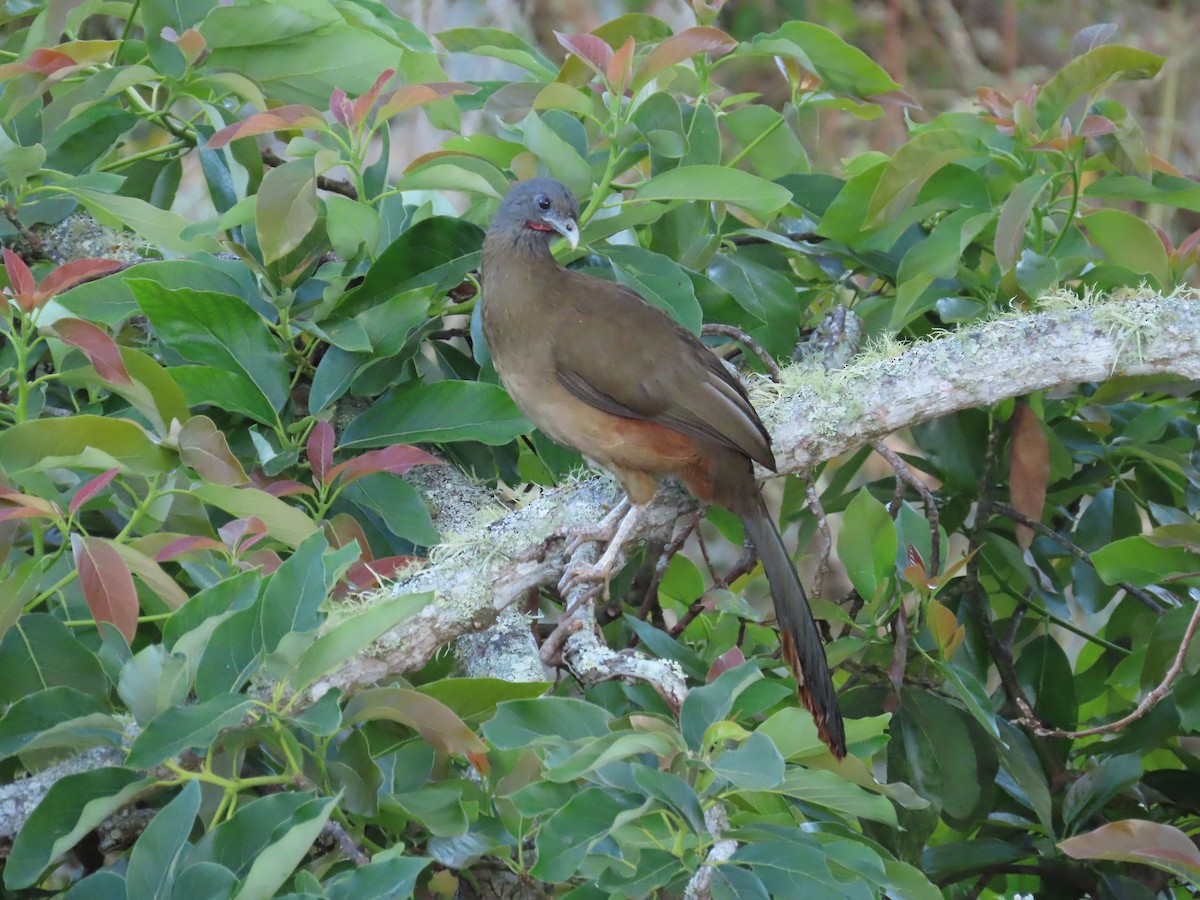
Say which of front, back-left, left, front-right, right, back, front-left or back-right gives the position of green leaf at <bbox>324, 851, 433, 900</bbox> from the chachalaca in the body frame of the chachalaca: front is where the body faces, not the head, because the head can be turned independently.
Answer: left

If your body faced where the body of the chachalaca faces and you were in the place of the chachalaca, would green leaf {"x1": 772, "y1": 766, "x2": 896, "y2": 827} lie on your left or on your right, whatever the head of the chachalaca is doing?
on your left

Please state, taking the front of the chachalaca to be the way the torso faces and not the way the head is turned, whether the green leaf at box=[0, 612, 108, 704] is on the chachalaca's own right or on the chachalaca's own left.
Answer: on the chachalaca's own left

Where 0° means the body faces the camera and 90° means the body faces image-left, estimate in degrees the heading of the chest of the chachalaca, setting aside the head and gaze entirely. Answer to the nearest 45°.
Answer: approximately 90°

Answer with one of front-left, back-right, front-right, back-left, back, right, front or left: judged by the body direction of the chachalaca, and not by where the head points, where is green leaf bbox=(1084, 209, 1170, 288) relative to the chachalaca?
back

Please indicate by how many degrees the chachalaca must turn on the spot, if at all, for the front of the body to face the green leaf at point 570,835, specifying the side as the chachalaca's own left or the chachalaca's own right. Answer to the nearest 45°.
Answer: approximately 90° to the chachalaca's own left

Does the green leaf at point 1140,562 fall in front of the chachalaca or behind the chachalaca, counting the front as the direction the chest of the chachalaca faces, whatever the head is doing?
behind

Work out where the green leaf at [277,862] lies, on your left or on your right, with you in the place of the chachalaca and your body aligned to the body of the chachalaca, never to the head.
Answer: on your left

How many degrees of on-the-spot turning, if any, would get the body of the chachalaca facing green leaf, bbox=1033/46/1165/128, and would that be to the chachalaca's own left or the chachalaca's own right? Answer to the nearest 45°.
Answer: approximately 180°

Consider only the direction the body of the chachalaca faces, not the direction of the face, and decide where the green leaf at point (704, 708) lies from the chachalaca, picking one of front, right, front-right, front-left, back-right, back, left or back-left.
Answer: left
